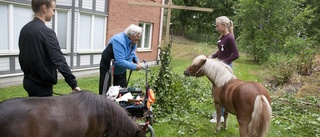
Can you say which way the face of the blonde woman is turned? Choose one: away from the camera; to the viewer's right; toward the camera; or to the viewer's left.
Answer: to the viewer's left

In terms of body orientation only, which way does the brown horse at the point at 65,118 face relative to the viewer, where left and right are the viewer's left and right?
facing to the right of the viewer

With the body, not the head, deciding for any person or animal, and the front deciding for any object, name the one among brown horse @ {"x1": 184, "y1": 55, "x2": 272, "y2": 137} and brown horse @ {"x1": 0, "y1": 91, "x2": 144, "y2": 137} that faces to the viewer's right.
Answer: brown horse @ {"x1": 0, "y1": 91, "x2": 144, "y2": 137}

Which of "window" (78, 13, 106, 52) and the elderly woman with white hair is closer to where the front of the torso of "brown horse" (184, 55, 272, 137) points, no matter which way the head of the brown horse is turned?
the window

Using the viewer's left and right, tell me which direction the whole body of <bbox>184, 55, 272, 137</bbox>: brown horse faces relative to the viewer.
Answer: facing away from the viewer and to the left of the viewer

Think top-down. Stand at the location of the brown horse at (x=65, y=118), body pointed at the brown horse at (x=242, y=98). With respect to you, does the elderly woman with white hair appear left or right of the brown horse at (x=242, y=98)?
left

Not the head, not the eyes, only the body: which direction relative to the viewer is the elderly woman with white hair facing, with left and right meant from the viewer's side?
facing to the right of the viewer

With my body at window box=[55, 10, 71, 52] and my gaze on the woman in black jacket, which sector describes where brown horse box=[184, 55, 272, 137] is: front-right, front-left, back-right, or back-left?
front-left

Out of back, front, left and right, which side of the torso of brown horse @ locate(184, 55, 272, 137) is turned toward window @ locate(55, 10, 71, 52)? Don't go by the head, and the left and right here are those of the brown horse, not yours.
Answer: front

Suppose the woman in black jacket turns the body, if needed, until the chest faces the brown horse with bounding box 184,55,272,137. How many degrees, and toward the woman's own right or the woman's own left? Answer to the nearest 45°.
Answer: approximately 45° to the woman's own right

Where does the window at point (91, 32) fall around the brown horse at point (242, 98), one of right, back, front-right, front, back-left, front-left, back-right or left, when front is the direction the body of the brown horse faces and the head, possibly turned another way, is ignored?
front

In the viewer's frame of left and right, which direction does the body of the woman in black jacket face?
facing away from the viewer and to the right of the viewer

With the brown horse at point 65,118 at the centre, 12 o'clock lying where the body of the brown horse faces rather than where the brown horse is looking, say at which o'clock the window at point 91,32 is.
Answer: The window is roughly at 9 o'clock from the brown horse.
